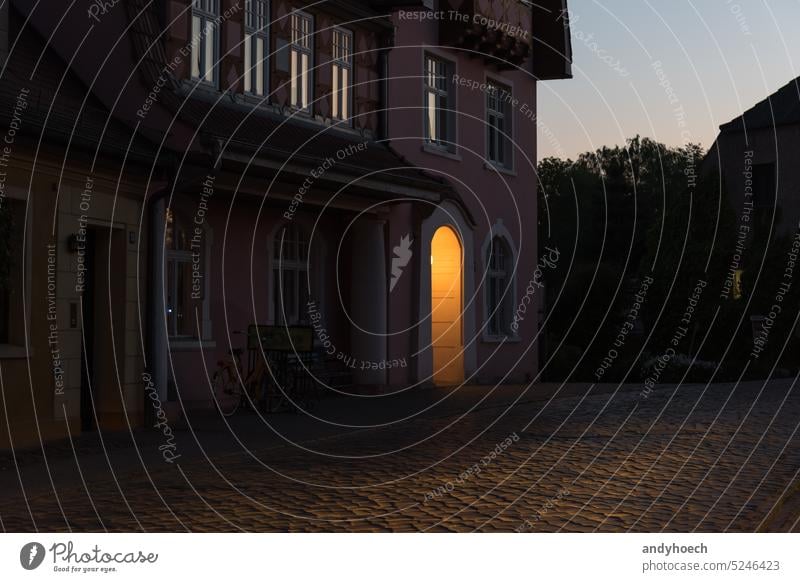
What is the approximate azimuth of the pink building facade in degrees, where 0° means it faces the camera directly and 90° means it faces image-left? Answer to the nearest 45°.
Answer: approximately 315°
